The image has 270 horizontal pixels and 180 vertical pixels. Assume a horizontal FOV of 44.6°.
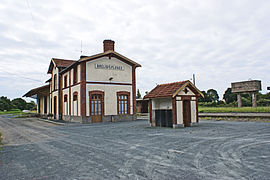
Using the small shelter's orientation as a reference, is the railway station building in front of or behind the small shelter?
behind
